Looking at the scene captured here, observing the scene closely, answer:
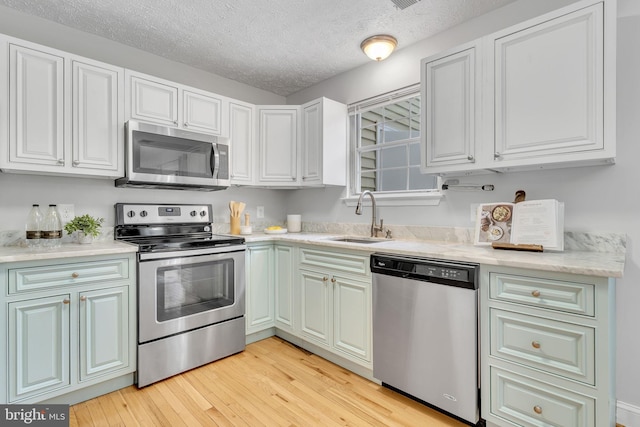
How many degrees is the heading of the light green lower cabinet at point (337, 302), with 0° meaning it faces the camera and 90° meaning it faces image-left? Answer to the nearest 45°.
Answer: approximately 45°

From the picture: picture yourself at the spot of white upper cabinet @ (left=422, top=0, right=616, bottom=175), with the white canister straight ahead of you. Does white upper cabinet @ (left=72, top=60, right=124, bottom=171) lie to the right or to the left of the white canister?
left

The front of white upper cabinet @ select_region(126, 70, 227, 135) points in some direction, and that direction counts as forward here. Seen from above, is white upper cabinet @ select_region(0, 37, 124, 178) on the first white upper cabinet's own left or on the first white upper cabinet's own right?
on the first white upper cabinet's own right

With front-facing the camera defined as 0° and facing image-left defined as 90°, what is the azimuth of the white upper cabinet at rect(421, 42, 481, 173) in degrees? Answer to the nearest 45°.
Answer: approximately 45°

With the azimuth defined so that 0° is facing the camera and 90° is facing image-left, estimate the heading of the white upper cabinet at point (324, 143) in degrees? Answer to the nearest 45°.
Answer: approximately 45°

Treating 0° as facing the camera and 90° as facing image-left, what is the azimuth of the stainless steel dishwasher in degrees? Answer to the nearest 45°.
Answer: approximately 45°

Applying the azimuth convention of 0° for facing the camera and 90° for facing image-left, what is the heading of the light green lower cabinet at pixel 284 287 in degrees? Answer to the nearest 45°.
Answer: approximately 45°
